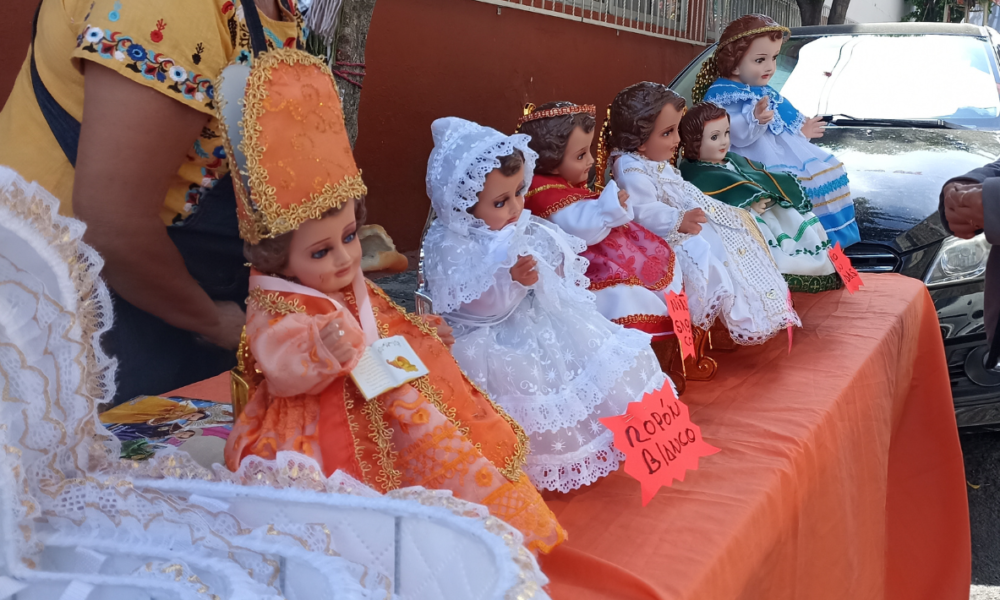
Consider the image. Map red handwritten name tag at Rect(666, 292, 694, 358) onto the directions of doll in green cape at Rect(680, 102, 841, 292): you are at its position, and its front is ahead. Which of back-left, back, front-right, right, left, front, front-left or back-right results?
front-right

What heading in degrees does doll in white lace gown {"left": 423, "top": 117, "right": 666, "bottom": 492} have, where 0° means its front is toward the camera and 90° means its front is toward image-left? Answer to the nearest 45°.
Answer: approximately 315°

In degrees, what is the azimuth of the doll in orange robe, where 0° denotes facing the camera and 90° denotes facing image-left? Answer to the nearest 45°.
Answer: approximately 315°

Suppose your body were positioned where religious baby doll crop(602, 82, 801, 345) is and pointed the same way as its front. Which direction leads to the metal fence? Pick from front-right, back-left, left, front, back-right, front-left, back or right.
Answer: back-left

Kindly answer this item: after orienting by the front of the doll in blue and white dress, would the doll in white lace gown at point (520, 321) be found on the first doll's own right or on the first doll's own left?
on the first doll's own right

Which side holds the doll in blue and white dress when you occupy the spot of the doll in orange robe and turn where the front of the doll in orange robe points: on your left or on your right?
on your left

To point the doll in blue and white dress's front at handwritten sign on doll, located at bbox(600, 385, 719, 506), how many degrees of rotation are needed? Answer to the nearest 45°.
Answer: approximately 45° to its right
